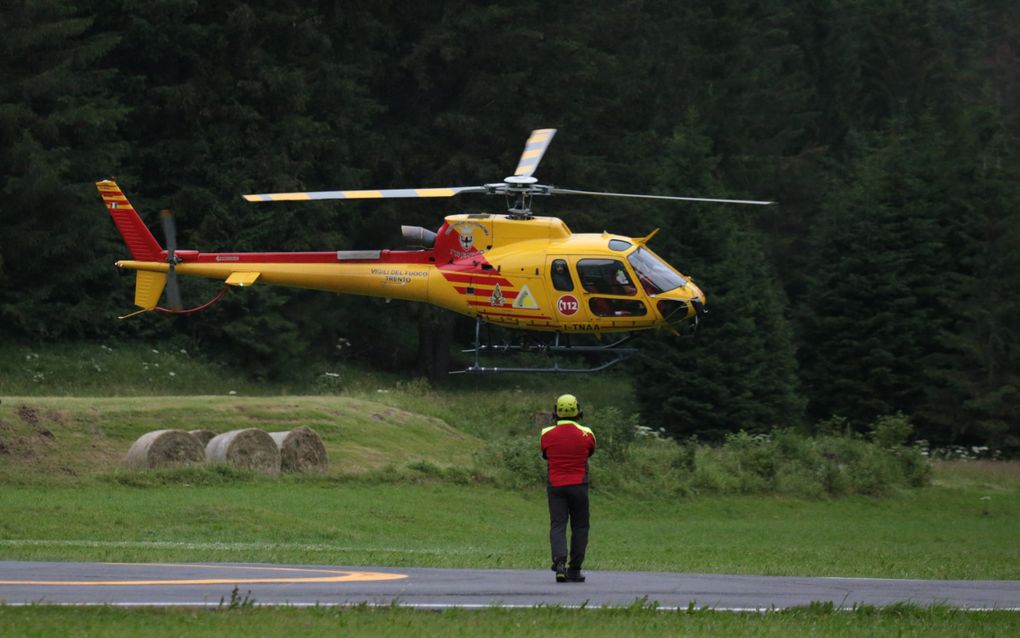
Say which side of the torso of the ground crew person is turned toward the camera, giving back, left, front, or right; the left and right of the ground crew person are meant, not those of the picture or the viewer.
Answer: back

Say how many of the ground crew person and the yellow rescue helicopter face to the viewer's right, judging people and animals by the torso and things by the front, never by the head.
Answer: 1

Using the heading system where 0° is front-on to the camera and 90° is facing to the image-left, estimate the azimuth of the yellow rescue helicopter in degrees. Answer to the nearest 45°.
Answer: approximately 270°

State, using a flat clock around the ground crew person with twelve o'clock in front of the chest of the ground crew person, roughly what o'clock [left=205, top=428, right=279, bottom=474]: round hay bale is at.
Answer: The round hay bale is roughly at 11 o'clock from the ground crew person.

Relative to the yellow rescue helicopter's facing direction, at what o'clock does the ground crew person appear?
The ground crew person is roughly at 3 o'clock from the yellow rescue helicopter.

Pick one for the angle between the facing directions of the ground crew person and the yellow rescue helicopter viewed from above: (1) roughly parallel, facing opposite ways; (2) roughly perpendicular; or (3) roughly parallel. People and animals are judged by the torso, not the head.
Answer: roughly perpendicular

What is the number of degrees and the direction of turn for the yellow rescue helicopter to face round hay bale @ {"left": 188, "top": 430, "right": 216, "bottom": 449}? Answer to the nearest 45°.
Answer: approximately 135° to its left

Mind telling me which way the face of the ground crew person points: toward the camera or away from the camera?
away from the camera
